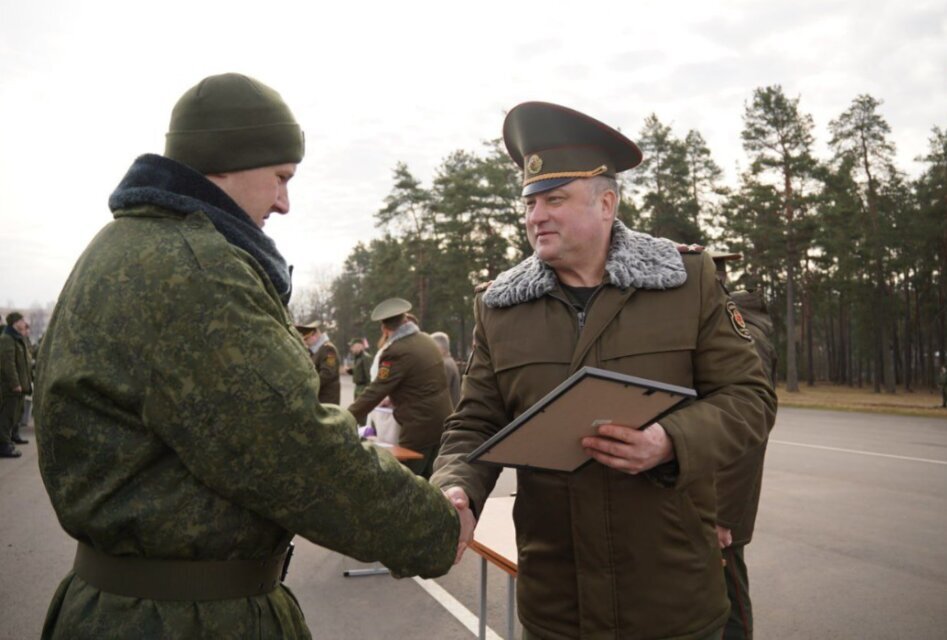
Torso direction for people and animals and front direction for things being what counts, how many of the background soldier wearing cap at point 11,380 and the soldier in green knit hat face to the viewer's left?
0

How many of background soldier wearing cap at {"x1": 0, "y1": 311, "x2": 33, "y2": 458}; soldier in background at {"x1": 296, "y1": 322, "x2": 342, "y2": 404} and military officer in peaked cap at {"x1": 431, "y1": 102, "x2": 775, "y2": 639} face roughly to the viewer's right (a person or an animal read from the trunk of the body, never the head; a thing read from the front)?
1

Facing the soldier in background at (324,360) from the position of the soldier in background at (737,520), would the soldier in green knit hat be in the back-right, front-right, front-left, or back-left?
back-left

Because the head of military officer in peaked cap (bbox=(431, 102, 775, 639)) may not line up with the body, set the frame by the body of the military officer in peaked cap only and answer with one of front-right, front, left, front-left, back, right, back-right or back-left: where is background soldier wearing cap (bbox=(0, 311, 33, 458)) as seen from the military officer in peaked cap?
right

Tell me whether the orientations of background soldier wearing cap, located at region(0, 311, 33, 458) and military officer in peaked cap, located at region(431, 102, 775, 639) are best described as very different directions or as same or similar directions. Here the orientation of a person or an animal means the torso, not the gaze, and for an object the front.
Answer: very different directions

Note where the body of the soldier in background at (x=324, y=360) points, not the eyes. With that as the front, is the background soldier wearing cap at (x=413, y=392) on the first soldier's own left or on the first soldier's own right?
on the first soldier's own left

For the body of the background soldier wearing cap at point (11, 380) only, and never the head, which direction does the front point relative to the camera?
to the viewer's right

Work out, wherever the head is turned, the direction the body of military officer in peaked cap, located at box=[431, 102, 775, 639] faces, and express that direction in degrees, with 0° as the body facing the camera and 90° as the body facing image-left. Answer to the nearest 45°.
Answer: approximately 45°

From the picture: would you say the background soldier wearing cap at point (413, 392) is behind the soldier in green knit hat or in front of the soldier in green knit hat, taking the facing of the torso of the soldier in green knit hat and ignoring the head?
in front

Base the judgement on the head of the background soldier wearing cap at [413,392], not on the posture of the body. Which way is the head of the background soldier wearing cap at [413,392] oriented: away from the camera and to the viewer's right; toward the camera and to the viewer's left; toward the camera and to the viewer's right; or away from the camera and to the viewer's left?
away from the camera and to the viewer's left
